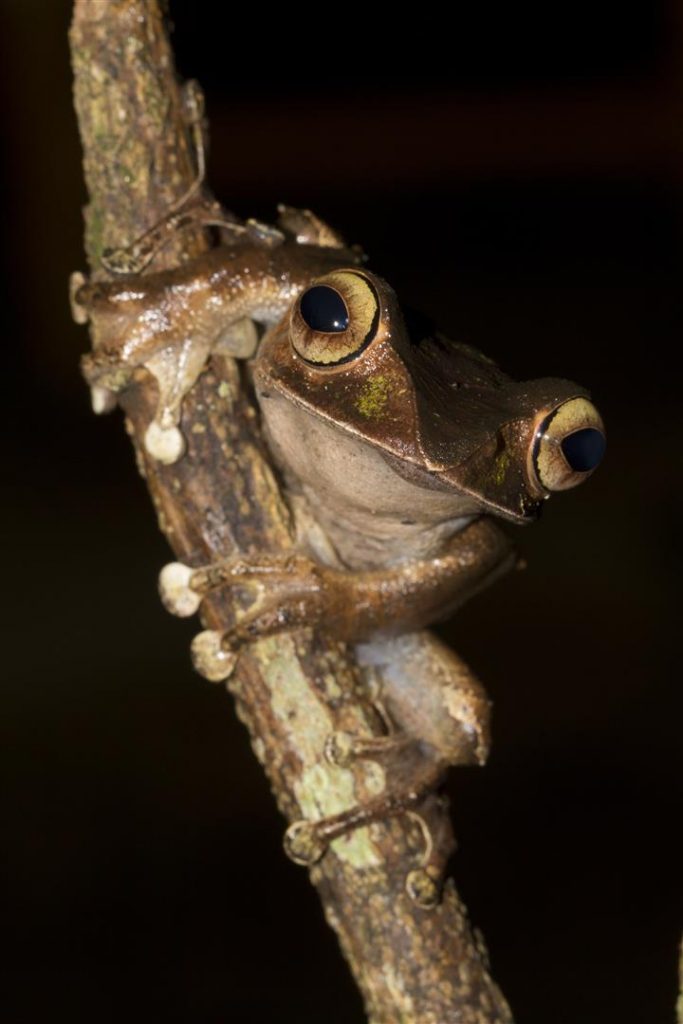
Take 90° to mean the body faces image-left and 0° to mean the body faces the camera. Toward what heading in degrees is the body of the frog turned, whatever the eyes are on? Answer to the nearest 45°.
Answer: approximately 0°
